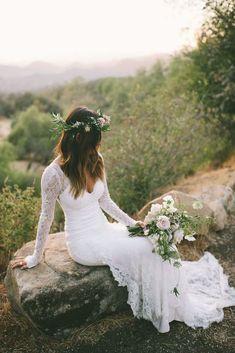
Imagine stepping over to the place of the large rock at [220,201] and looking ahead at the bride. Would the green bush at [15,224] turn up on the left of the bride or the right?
right

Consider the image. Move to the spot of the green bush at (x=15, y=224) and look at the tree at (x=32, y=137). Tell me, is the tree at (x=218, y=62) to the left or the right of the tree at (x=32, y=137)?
right

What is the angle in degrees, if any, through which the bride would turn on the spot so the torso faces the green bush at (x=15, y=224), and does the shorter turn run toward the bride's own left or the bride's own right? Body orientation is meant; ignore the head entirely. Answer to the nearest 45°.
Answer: approximately 180°
